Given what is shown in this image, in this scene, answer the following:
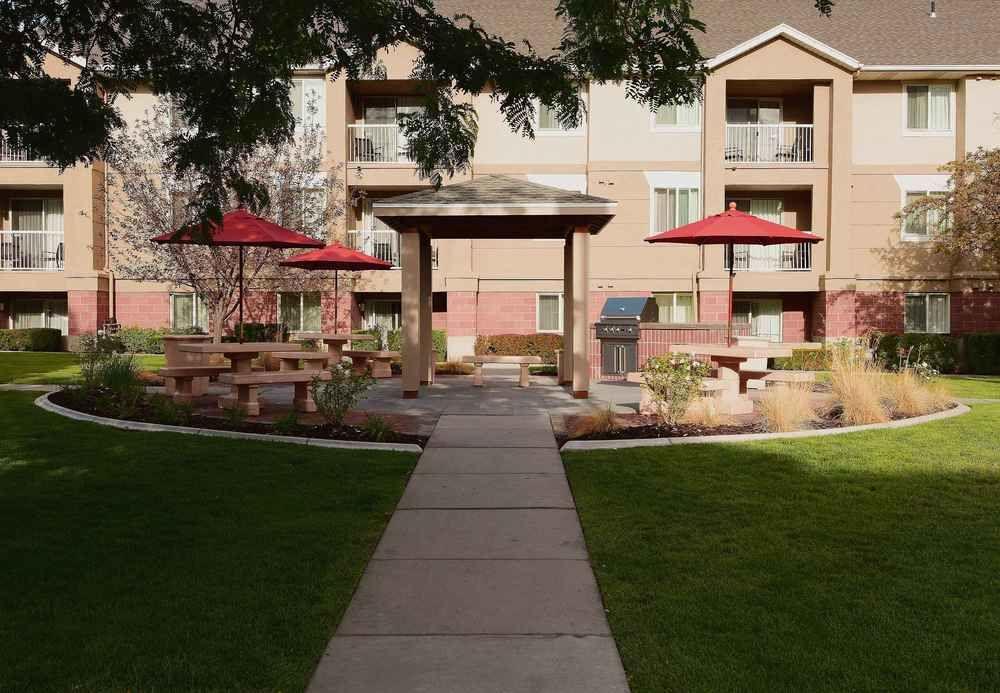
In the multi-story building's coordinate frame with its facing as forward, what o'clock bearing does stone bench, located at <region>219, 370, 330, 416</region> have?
The stone bench is roughly at 1 o'clock from the multi-story building.

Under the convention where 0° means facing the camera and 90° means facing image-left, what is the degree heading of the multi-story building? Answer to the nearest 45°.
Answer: approximately 0°

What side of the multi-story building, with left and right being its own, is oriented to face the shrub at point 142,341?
right

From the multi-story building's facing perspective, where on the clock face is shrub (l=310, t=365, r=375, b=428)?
The shrub is roughly at 1 o'clock from the multi-story building.

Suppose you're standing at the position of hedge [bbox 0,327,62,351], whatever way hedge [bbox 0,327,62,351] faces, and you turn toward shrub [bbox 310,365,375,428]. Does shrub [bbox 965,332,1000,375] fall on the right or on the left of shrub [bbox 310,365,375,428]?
left

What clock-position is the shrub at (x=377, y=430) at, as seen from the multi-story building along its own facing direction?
The shrub is roughly at 1 o'clock from the multi-story building.

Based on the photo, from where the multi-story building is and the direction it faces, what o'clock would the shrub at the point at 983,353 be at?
The shrub is roughly at 10 o'clock from the multi-story building.
